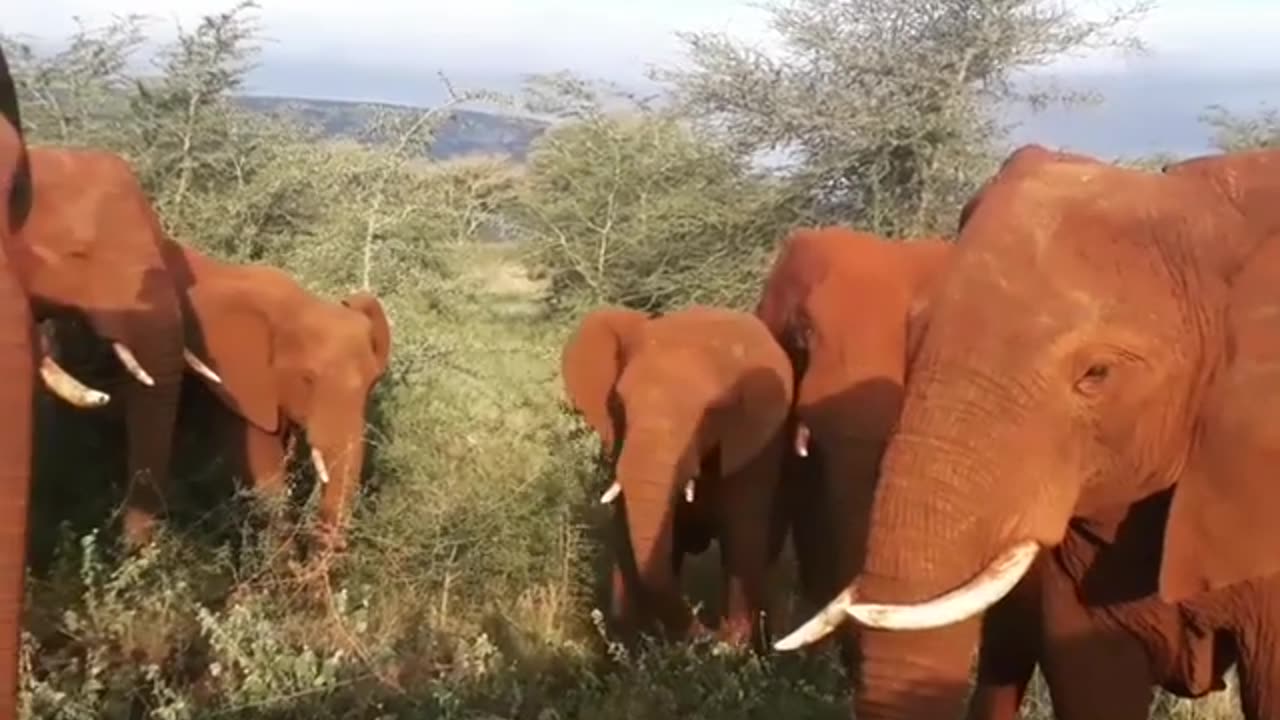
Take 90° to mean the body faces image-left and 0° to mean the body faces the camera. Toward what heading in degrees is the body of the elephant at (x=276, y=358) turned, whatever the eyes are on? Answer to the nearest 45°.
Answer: approximately 315°

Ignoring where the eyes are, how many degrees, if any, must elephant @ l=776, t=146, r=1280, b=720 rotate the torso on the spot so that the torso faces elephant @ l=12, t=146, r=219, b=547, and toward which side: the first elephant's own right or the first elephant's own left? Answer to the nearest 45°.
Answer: approximately 90° to the first elephant's own right

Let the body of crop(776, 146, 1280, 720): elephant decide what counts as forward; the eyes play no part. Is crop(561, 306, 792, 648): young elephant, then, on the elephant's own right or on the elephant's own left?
on the elephant's own right

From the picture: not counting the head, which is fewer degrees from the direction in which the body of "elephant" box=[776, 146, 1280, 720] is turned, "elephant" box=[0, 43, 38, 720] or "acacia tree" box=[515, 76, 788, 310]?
the elephant

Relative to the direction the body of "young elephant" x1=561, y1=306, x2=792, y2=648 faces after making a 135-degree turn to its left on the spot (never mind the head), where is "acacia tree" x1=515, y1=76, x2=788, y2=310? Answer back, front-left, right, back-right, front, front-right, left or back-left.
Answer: front-left

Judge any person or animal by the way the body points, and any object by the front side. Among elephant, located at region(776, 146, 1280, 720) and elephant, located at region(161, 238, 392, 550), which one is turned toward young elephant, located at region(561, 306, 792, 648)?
elephant, located at region(161, 238, 392, 550)

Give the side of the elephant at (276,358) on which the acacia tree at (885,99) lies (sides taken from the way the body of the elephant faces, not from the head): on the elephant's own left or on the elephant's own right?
on the elephant's own left

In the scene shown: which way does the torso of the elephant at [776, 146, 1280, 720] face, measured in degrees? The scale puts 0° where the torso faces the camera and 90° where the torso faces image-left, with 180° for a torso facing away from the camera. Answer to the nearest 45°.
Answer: approximately 45°

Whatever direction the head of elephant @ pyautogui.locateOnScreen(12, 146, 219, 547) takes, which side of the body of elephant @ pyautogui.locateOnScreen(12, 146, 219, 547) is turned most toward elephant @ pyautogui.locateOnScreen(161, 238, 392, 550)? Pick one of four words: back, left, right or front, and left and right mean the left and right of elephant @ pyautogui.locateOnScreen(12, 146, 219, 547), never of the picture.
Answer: left
